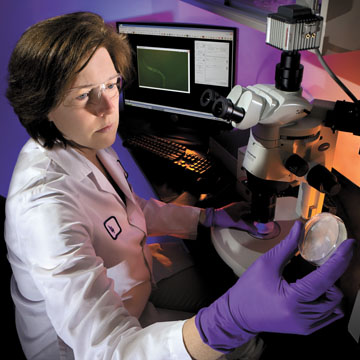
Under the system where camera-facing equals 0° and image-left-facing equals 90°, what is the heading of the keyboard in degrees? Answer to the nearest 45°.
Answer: approximately 45°

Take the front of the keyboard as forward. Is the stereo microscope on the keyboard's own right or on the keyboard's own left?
on the keyboard's own left

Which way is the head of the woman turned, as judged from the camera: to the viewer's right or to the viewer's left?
to the viewer's right
